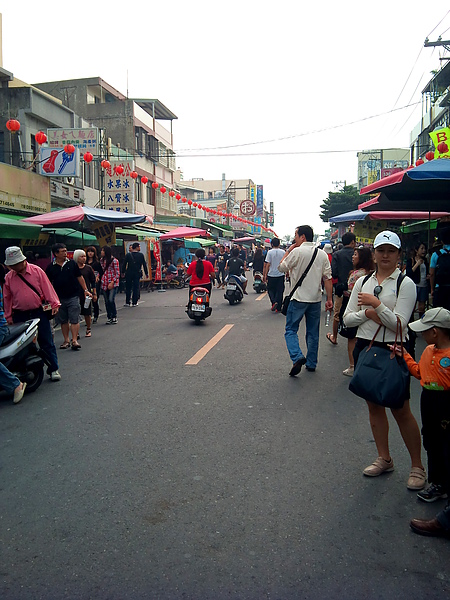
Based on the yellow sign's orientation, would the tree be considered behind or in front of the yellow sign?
behind

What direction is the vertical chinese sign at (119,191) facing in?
toward the camera

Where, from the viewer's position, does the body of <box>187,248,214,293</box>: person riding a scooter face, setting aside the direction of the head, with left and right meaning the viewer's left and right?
facing away from the viewer

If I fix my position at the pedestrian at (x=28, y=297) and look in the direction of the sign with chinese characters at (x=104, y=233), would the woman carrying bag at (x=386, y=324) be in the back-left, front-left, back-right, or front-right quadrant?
back-right

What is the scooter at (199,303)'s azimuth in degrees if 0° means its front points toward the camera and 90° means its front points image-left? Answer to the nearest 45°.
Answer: approximately 180°

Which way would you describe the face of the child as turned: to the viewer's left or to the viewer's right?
to the viewer's left

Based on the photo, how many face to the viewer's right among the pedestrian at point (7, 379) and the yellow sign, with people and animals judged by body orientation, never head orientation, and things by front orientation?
1

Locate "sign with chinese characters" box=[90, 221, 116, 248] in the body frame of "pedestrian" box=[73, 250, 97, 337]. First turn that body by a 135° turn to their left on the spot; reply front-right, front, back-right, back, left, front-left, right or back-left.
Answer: front

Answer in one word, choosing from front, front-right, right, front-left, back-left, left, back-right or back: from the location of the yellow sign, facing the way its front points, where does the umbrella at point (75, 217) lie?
right

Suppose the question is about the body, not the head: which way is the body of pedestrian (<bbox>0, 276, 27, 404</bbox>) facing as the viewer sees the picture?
to the viewer's right

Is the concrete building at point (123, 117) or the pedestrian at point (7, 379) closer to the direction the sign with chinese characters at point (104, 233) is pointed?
the pedestrian

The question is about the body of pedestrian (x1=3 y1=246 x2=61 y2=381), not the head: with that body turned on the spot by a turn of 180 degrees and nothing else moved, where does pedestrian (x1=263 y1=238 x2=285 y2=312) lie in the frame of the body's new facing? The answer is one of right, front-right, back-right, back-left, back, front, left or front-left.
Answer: front-right

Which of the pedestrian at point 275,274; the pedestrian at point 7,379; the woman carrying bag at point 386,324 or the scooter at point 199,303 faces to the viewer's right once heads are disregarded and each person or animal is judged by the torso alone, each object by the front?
the pedestrian at point 7,379

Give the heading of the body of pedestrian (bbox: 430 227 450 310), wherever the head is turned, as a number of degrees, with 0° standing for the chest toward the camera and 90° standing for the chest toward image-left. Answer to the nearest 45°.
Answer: approximately 180°

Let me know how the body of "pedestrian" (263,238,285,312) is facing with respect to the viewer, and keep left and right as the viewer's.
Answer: facing away from the viewer
